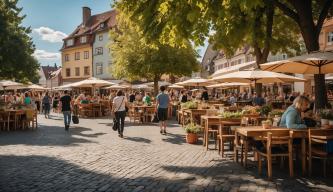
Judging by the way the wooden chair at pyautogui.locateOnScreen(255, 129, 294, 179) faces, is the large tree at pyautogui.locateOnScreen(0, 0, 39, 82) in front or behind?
in front

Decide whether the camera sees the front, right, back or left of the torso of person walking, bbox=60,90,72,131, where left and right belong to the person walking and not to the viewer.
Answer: back

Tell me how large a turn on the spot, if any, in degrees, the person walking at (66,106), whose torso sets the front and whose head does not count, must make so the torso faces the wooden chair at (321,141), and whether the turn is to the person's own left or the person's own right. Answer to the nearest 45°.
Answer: approximately 135° to the person's own right

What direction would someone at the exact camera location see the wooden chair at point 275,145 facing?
facing away from the viewer and to the left of the viewer

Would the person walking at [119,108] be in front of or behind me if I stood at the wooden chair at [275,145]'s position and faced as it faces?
in front

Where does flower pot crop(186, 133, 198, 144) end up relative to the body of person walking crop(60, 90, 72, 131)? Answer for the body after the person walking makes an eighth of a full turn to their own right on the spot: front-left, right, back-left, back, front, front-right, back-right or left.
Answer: right
